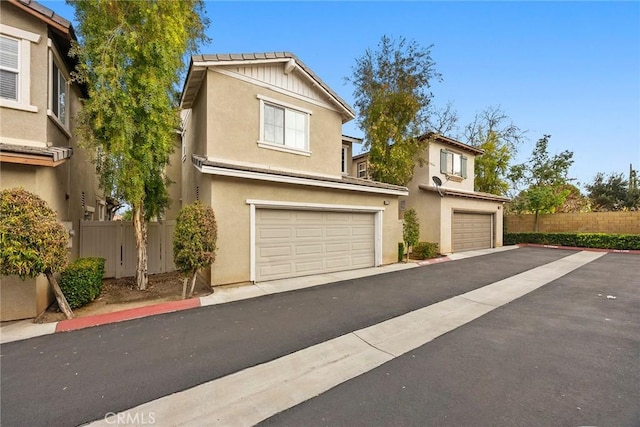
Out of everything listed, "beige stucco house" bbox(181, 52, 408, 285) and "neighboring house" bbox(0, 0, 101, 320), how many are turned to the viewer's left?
0

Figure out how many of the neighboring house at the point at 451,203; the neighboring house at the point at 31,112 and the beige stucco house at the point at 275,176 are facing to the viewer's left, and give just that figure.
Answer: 0

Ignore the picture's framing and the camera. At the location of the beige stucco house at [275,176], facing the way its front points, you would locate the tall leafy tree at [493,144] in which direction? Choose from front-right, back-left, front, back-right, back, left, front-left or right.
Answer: left

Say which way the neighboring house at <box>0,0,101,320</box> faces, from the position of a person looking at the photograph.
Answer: facing the viewer

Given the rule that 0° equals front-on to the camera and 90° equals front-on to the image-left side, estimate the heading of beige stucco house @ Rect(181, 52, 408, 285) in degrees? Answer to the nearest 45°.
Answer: approximately 315°

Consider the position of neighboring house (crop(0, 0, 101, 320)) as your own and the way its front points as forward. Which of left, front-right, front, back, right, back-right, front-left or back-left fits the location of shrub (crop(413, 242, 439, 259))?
left

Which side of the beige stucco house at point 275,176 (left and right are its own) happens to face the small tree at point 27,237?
right

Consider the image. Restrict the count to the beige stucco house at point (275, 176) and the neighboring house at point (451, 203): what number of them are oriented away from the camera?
0

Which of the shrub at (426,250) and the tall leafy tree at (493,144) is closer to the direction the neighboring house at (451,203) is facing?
the shrub

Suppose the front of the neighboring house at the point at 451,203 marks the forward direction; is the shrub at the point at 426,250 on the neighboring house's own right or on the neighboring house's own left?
on the neighboring house's own right

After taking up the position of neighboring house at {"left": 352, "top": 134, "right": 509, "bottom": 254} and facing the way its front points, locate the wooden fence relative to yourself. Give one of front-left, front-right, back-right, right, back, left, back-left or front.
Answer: right

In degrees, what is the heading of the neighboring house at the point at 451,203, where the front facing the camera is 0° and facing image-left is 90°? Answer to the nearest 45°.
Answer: approximately 315°
